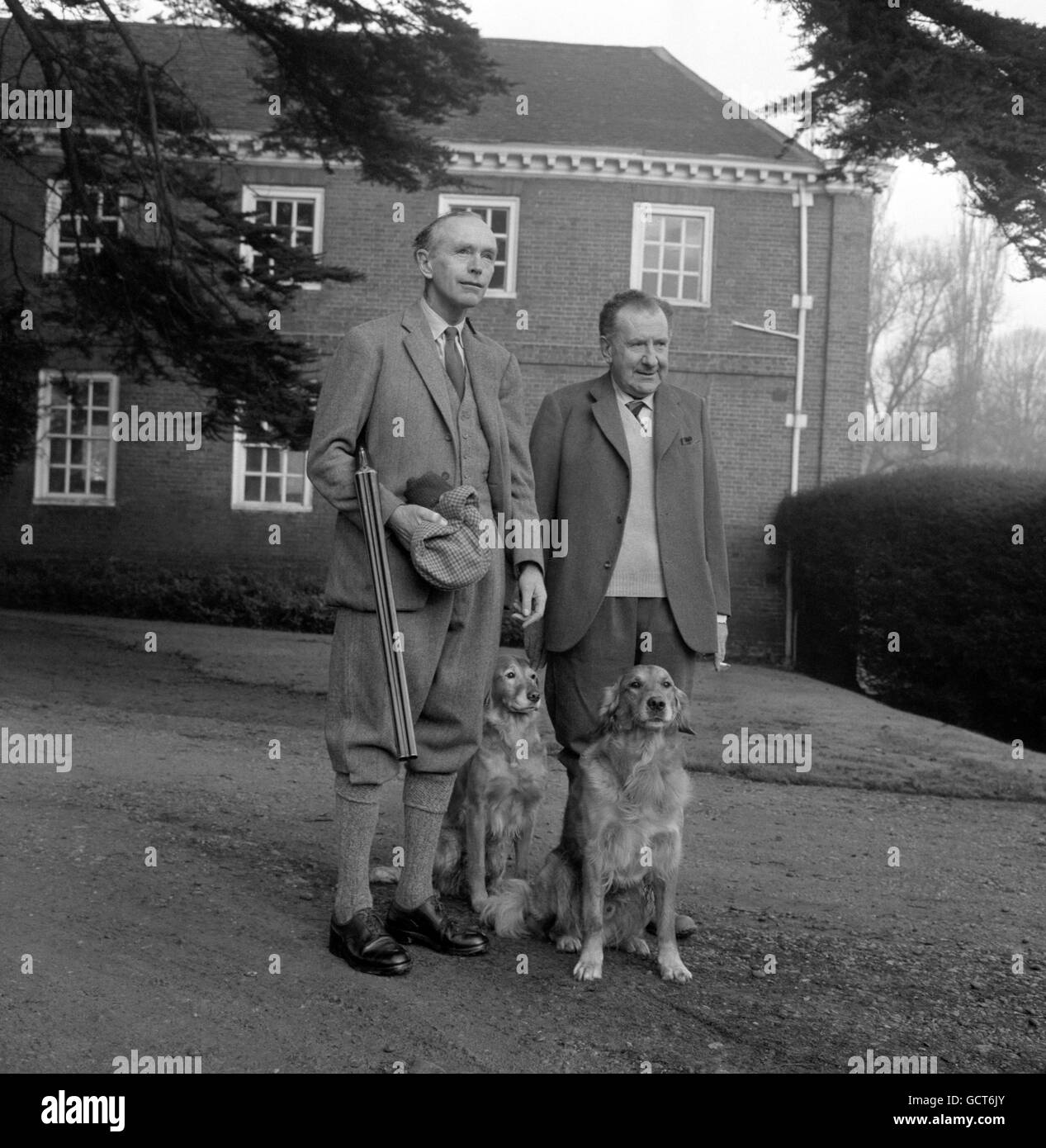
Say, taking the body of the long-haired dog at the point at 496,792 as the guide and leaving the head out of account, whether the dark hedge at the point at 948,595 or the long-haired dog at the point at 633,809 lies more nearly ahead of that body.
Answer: the long-haired dog

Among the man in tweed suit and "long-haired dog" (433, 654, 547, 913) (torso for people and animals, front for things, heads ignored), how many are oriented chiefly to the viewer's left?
0

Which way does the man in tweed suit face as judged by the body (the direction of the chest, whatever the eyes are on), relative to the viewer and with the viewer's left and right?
facing the viewer and to the right of the viewer

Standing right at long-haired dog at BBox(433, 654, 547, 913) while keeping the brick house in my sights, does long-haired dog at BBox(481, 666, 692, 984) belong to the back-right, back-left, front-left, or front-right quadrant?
back-right

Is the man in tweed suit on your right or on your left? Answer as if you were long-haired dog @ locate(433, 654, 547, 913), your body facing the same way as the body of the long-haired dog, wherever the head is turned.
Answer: on your right

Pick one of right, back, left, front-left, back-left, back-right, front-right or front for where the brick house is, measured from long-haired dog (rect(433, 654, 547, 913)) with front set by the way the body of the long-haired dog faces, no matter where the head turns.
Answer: back-left

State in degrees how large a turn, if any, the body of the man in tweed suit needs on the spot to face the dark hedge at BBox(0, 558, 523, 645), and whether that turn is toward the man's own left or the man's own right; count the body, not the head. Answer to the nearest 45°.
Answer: approximately 135° to the man's own left

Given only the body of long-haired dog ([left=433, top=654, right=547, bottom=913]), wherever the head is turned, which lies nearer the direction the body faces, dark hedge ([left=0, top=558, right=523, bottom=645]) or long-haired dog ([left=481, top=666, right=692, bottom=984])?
the long-haired dog
